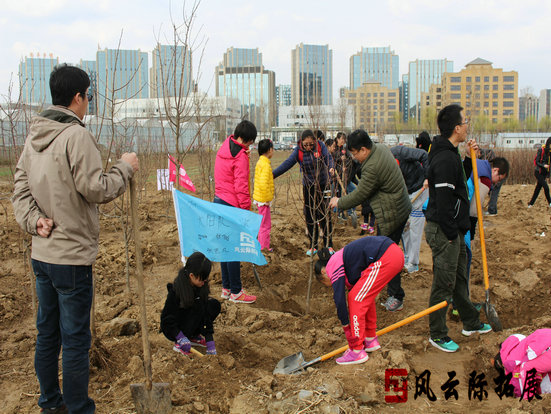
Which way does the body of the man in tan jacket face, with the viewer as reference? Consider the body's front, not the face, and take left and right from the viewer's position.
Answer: facing away from the viewer and to the right of the viewer

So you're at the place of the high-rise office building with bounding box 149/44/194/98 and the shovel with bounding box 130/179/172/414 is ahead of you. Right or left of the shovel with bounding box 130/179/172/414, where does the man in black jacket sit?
left

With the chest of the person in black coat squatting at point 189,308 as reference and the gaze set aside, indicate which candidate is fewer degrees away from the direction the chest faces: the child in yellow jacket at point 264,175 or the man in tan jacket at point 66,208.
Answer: the man in tan jacket

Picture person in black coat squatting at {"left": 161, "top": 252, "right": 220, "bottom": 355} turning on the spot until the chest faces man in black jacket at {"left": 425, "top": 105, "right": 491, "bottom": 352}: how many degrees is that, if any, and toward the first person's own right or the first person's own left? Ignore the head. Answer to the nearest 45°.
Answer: approximately 45° to the first person's own left

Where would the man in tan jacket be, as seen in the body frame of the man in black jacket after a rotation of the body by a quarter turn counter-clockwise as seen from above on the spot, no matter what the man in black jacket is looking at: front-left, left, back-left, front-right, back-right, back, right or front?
back-left

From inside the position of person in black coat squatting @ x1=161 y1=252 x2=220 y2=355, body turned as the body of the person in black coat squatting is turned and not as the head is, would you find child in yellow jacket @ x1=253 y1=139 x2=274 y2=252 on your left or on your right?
on your left

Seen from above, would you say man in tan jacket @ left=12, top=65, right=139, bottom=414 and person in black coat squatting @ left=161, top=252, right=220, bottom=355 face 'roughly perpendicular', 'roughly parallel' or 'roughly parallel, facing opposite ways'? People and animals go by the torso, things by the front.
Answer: roughly perpendicular
